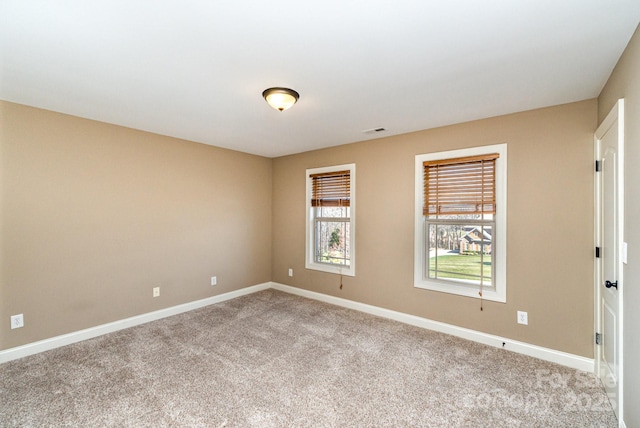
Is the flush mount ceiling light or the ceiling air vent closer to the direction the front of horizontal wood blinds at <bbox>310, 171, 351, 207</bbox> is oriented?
the flush mount ceiling light

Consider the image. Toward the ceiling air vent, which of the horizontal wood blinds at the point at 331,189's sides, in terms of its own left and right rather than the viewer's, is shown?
left

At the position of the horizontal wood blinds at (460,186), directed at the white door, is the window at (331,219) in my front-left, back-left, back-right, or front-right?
back-right

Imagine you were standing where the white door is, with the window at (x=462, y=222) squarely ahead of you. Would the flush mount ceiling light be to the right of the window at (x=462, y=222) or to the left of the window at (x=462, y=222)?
left

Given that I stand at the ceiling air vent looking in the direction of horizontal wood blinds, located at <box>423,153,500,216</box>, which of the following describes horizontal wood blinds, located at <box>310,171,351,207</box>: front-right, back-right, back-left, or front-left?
back-left

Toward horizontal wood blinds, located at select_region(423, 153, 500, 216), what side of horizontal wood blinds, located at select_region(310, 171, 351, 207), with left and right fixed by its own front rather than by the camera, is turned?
left

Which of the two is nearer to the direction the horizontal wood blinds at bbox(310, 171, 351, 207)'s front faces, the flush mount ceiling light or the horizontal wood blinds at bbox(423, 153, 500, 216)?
the flush mount ceiling light

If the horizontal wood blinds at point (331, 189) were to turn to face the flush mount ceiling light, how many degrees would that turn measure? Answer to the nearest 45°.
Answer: approximately 45° to its left

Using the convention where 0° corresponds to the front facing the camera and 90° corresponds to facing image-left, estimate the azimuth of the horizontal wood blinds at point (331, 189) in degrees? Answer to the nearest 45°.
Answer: approximately 45°

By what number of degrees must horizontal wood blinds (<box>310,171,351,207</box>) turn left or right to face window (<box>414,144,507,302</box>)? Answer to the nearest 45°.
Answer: approximately 90° to its left

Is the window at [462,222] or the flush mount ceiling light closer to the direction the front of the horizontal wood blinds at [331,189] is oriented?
the flush mount ceiling light
